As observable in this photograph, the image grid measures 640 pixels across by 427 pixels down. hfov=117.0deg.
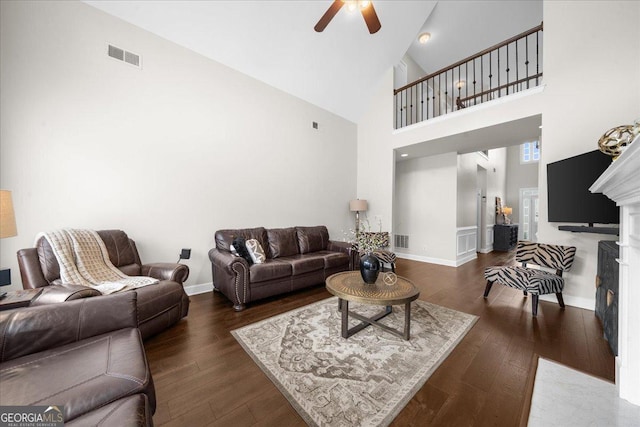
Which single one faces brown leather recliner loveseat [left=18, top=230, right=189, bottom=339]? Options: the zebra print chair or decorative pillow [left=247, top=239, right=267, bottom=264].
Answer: the zebra print chair

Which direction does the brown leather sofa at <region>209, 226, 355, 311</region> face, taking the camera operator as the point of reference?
facing the viewer and to the right of the viewer

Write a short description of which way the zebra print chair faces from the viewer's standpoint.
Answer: facing the viewer and to the left of the viewer

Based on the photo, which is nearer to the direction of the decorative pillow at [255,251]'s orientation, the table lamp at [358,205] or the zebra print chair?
the zebra print chair

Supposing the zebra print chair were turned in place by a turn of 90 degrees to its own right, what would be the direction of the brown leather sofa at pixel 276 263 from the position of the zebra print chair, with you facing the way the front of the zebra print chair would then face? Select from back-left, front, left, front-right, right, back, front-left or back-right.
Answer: left

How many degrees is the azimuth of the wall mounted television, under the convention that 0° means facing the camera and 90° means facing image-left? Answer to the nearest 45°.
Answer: approximately 45°

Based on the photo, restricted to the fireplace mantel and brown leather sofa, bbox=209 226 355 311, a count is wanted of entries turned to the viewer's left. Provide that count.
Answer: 1

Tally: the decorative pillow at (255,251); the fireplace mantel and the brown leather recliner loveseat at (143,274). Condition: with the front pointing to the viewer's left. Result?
1

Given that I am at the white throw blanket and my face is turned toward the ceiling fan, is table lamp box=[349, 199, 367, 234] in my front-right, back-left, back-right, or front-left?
front-left

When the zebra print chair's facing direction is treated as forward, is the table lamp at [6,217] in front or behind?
in front

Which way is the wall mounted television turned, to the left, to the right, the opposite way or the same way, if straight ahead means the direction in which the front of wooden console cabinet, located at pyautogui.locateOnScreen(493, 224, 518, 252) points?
to the right

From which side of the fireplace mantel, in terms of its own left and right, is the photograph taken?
left

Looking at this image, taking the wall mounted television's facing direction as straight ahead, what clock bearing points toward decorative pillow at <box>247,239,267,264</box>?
The decorative pillow is roughly at 12 o'clock from the wall mounted television.

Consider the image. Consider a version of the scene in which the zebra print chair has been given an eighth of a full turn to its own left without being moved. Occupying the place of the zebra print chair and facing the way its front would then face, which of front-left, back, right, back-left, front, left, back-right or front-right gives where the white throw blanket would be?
front-right

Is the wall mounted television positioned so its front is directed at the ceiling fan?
yes

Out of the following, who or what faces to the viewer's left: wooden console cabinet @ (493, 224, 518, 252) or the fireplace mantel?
the fireplace mantel
